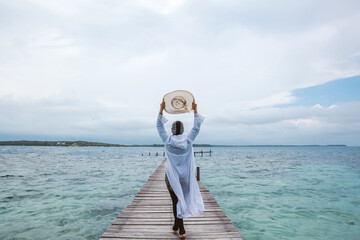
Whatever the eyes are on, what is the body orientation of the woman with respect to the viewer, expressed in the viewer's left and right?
facing away from the viewer
